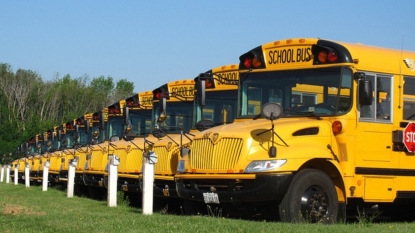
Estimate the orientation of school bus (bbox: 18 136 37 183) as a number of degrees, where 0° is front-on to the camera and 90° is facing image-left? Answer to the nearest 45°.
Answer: approximately 45°

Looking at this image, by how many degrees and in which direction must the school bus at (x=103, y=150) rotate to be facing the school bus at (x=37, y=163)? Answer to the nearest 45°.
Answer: approximately 135° to its right

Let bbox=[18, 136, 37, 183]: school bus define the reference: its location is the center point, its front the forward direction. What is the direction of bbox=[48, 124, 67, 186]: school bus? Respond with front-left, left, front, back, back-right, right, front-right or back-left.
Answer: front-left

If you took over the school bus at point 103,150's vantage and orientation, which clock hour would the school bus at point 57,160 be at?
the school bus at point 57,160 is roughly at 4 o'clock from the school bus at point 103,150.

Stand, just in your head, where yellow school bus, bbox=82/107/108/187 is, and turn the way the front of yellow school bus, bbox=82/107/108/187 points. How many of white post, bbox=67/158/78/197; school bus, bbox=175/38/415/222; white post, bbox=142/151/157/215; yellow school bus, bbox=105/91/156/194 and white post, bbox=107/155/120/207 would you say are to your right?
0

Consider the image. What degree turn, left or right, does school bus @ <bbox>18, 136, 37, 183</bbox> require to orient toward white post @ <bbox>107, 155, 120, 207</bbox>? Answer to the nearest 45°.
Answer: approximately 45° to its left

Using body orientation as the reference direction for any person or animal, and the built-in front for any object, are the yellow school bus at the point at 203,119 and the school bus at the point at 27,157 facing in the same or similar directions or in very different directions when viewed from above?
same or similar directions

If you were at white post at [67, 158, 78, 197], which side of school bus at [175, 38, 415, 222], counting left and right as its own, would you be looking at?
right

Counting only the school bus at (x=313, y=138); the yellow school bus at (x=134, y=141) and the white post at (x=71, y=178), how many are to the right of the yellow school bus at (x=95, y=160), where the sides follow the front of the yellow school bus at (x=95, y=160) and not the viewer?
1

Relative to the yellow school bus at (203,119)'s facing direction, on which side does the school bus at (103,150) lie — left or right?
on its right

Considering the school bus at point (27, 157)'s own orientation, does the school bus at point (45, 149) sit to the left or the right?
on its left

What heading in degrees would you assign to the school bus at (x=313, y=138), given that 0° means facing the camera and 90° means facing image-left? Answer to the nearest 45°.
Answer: approximately 45°

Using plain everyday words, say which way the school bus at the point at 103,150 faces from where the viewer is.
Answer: facing the viewer and to the left of the viewer

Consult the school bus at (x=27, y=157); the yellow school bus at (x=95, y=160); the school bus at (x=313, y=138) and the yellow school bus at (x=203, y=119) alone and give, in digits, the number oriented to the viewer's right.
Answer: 0

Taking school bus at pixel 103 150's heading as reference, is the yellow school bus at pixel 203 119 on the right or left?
on its left

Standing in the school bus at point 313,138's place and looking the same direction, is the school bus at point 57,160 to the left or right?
on its right
